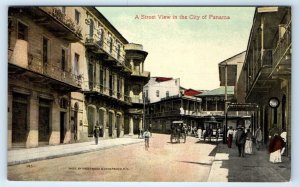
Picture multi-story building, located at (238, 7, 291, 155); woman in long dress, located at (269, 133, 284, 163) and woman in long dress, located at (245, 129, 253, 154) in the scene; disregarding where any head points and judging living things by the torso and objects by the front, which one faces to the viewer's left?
the multi-story building

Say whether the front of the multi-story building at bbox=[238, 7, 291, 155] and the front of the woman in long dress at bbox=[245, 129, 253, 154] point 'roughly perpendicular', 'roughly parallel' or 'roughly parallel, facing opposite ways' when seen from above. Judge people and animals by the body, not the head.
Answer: roughly perpendicular

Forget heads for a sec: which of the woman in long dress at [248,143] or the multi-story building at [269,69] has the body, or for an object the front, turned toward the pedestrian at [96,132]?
the multi-story building

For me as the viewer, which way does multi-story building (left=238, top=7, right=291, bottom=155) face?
facing to the left of the viewer
